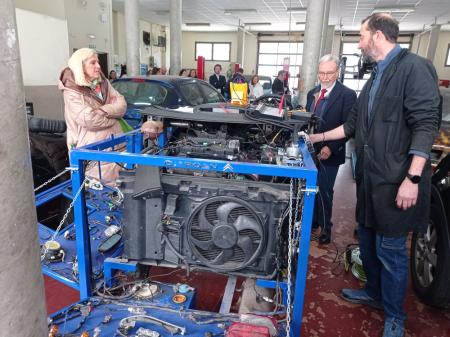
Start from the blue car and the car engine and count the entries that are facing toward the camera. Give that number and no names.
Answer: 1

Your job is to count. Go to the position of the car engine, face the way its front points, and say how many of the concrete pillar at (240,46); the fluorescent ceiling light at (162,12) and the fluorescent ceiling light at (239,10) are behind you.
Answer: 3

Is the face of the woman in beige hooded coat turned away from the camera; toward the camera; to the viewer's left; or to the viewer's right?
to the viewer's right

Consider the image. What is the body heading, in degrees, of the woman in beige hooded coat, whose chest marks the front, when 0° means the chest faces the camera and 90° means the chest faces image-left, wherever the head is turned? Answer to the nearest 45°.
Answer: approximately 315°

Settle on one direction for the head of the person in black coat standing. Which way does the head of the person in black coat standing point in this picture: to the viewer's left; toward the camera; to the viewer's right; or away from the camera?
to the viewer's left

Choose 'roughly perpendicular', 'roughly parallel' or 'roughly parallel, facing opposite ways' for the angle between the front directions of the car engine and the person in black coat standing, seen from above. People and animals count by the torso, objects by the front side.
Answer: roughly perpendicular

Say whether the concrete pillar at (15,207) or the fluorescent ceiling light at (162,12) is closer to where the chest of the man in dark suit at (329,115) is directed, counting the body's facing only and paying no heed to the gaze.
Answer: the concrete pillar

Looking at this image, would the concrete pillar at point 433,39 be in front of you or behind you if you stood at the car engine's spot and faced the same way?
behind

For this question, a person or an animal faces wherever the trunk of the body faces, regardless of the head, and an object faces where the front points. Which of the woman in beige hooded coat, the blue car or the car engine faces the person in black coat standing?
the woman in beige hooded coat

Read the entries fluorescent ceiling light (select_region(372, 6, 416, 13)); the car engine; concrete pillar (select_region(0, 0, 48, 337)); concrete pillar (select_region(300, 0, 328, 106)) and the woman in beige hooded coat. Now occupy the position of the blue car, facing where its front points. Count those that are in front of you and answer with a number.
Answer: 2

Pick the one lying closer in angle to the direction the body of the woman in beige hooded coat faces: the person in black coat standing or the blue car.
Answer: the person in black coat standing
